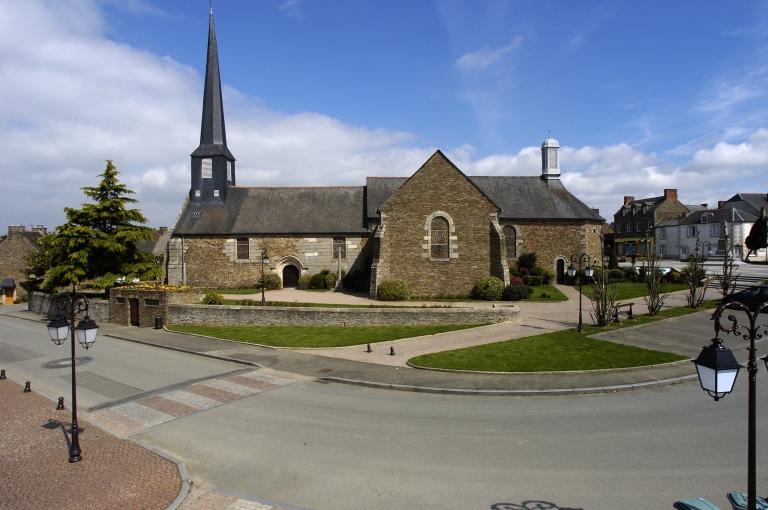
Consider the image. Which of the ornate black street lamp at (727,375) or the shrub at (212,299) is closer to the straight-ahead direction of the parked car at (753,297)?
the shrub

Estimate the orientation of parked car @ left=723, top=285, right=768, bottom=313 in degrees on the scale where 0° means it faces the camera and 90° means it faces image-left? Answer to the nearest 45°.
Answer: approximately 90°
